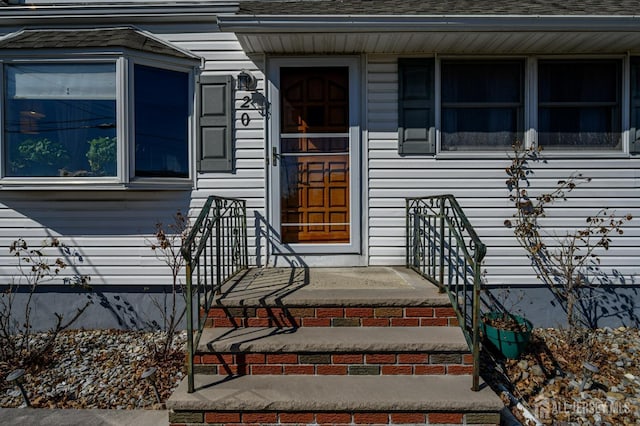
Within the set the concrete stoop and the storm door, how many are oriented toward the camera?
2

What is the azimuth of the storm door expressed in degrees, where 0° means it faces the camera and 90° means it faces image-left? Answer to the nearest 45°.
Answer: approximately 0°

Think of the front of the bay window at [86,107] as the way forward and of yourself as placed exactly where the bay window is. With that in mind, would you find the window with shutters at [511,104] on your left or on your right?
on your left

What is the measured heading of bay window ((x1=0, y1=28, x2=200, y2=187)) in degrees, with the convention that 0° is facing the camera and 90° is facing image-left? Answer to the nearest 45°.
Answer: approximately 0°

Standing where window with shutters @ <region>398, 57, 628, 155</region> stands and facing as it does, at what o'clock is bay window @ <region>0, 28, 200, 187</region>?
The bay window is roughly at 2 o'clock from the window with shutters.

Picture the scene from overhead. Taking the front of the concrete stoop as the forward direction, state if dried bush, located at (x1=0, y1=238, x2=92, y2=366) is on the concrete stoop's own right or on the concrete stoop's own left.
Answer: on the concrete stoop's own right

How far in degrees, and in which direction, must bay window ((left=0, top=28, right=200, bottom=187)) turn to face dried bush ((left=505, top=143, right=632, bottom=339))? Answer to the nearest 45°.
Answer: approximately 45° to its left

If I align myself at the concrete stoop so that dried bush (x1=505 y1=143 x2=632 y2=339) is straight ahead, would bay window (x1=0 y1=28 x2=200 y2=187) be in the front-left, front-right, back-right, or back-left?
back-left

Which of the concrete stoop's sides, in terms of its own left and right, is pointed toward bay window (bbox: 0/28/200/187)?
right
